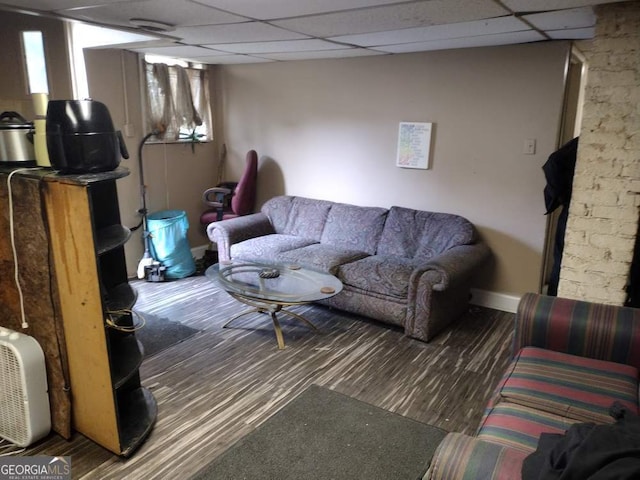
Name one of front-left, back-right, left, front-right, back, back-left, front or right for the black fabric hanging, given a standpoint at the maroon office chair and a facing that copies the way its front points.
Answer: back-left

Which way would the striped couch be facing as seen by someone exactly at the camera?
facing to the left of the viewer

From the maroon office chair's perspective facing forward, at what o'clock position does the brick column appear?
The brick column is roughly at 8 o'clock from the maroon office chair.

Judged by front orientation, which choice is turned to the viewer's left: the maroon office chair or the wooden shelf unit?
the maroon office chair

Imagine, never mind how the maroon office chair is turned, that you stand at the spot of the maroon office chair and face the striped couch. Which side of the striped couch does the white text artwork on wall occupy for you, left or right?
left

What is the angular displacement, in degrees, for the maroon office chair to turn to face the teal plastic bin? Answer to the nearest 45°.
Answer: approximately 45° to its left

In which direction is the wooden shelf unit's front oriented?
to the viewer's right

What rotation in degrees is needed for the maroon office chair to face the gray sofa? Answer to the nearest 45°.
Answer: approximately 135° to its left

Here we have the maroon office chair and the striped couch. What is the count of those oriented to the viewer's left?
2

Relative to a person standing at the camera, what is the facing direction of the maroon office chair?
facing to the left of the viewer

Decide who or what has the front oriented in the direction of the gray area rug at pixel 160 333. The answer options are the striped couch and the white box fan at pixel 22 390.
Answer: the striped couch

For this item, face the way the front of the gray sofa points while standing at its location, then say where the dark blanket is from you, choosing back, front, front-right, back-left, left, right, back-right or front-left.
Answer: front-left

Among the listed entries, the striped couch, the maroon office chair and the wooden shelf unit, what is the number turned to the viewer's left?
2

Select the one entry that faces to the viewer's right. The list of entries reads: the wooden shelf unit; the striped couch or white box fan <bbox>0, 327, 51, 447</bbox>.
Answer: the wooden shelf unit
